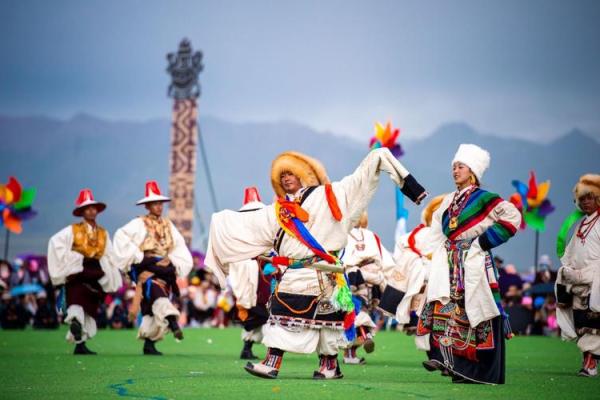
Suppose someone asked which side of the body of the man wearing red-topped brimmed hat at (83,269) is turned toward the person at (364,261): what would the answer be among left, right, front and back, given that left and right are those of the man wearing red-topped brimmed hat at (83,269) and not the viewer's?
left

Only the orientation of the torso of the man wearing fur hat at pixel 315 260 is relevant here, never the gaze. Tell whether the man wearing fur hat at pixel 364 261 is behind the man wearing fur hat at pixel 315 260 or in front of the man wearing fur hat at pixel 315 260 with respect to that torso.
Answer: behind

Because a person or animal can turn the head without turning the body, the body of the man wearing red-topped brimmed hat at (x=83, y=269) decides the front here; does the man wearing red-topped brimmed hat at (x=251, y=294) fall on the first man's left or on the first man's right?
on the first man's left

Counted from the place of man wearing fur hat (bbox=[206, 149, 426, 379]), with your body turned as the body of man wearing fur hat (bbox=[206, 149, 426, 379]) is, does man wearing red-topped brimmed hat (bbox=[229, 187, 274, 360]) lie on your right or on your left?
on your right

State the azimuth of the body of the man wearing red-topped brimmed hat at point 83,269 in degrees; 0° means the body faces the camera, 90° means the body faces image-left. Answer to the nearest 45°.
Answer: approximately 0°

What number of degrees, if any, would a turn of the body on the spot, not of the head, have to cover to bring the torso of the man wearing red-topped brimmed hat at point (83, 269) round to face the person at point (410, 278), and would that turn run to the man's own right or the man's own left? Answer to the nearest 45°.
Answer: approximately 45° to the man's own left

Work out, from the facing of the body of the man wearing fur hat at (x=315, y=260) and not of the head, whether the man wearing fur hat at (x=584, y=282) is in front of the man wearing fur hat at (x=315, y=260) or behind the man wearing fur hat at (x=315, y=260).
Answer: behind

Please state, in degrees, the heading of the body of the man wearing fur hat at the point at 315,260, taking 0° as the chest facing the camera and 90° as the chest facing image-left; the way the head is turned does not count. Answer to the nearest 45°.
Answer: approximately 45°
